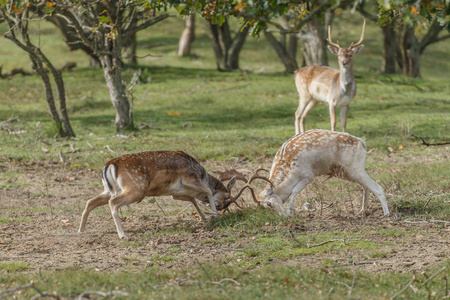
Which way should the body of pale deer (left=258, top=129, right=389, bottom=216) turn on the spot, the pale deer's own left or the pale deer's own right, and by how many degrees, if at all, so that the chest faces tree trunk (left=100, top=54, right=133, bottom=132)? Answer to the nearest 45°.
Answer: approximately 45° to the pale deer's own right

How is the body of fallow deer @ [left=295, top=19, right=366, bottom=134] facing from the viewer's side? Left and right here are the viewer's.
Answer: facing the viewer and to the right of the viewer

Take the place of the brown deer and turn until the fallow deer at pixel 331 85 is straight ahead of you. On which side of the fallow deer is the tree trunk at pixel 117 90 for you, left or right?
left

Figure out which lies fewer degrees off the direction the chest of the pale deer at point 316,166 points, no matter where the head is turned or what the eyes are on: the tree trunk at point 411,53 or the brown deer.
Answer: the brown deer

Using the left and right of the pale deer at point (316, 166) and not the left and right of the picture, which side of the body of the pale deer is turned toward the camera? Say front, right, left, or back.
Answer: left

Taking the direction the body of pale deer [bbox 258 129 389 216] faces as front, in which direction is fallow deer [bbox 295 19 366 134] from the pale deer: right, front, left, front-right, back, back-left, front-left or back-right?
right

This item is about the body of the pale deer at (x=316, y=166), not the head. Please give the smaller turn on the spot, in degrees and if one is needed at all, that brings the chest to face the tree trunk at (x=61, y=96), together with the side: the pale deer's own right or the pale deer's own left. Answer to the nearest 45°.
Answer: approximately 45° to the pale deer's own right

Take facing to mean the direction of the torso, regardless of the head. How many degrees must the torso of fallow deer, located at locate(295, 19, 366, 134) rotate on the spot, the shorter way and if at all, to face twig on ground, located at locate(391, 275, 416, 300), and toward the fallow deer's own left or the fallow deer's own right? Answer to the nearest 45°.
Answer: approximately 45° to the fallow deer's own right

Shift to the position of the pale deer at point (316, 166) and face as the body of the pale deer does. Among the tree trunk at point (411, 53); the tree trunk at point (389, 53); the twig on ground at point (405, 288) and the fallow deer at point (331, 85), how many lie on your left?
1

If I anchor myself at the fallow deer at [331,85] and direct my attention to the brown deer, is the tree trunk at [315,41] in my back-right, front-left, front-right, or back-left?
back-right

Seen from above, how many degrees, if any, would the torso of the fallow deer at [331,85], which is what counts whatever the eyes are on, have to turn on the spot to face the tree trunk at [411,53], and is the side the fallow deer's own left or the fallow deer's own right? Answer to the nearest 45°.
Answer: approximately 135° to the fallow deer's own left

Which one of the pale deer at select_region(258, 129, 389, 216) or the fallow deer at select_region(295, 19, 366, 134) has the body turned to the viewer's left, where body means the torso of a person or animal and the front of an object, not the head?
the pale deer

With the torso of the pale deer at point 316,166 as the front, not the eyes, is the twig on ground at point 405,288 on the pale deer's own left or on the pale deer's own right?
on the pale deer's own left

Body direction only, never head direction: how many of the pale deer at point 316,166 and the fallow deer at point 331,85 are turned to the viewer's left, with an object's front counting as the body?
1
